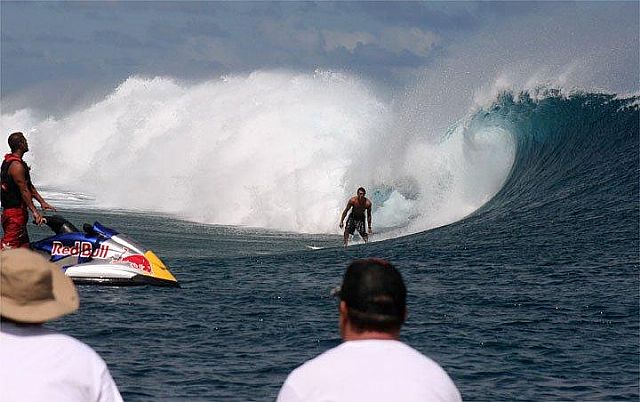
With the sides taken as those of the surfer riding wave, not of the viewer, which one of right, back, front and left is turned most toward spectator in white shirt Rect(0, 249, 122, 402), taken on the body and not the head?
front

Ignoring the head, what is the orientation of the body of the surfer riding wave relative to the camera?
toward the camera

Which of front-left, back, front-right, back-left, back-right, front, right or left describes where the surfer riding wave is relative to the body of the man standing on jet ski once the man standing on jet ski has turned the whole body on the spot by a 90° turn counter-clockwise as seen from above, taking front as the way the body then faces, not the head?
front-right

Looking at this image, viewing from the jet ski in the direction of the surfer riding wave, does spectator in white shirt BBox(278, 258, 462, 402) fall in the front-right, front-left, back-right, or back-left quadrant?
back-right

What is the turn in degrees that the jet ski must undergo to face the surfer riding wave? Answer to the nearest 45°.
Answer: approximately 45° to its left

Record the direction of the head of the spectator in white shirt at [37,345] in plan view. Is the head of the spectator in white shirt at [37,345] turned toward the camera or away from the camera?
away from the camera

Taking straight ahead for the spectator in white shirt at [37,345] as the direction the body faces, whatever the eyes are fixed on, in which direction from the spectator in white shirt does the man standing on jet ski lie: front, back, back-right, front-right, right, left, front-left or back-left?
front

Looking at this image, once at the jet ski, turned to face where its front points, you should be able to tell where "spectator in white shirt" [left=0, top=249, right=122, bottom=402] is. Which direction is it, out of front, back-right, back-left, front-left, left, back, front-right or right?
right

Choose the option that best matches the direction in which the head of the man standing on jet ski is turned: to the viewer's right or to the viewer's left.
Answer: to the viewer's right

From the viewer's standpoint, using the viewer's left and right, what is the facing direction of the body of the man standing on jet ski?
facing to the right of the viewer

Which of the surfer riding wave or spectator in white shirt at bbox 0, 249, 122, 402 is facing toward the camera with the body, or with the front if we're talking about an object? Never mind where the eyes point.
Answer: the surfer riding wave

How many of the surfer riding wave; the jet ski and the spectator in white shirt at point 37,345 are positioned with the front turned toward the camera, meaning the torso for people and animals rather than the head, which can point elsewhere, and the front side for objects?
1

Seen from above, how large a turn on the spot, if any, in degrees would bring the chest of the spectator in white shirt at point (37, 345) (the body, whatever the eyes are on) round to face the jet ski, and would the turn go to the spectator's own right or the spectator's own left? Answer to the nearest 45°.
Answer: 0° — they already face it

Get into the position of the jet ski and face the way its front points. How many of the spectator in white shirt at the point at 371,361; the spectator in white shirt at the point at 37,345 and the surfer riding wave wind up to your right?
2

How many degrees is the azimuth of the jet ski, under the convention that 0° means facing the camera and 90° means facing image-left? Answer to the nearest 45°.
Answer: approximately 270°

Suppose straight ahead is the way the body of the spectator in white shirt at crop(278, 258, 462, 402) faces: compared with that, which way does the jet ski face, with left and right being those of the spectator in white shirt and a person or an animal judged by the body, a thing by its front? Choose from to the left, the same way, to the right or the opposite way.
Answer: to the right

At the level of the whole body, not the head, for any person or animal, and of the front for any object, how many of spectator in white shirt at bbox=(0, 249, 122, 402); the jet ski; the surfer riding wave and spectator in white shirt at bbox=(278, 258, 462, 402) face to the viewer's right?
1

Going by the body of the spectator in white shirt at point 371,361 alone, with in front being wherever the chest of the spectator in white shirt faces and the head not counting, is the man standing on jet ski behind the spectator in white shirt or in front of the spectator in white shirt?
in front

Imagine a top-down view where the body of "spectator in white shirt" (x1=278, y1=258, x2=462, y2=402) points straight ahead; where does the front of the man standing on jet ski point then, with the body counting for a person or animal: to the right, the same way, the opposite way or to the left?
to the right

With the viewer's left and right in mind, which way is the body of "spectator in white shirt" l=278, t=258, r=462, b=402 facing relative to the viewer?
facing away from the viewer
